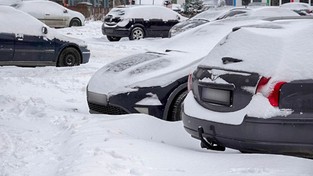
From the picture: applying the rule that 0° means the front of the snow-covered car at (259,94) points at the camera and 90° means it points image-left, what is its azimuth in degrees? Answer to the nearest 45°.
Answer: approximately 225°

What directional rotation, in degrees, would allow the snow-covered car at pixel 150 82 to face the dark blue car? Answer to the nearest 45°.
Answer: approximately 90° to its right

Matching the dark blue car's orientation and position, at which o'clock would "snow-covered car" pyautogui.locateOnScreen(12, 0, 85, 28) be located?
The snow-covered car is roughly at 9 o'clock from the dark blue car.

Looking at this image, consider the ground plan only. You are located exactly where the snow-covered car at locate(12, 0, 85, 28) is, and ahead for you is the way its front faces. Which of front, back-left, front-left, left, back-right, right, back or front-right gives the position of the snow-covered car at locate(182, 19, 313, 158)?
right

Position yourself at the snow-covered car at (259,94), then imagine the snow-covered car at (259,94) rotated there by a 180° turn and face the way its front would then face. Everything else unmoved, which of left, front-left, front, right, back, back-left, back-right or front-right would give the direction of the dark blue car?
right

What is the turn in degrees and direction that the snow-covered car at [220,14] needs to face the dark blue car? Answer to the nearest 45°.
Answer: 0° — it already faces it

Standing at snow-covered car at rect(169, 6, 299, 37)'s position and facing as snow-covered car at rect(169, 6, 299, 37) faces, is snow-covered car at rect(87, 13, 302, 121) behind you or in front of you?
in front

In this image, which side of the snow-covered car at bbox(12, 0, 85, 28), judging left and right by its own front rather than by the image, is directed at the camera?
right

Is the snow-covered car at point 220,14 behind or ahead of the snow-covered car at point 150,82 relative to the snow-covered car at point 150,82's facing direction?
behind

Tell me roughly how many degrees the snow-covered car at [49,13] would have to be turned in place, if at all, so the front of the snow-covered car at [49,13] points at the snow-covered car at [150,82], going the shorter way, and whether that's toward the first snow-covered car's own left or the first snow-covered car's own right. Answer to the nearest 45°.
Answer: approximately 90° to the first snow-covered car's own right
